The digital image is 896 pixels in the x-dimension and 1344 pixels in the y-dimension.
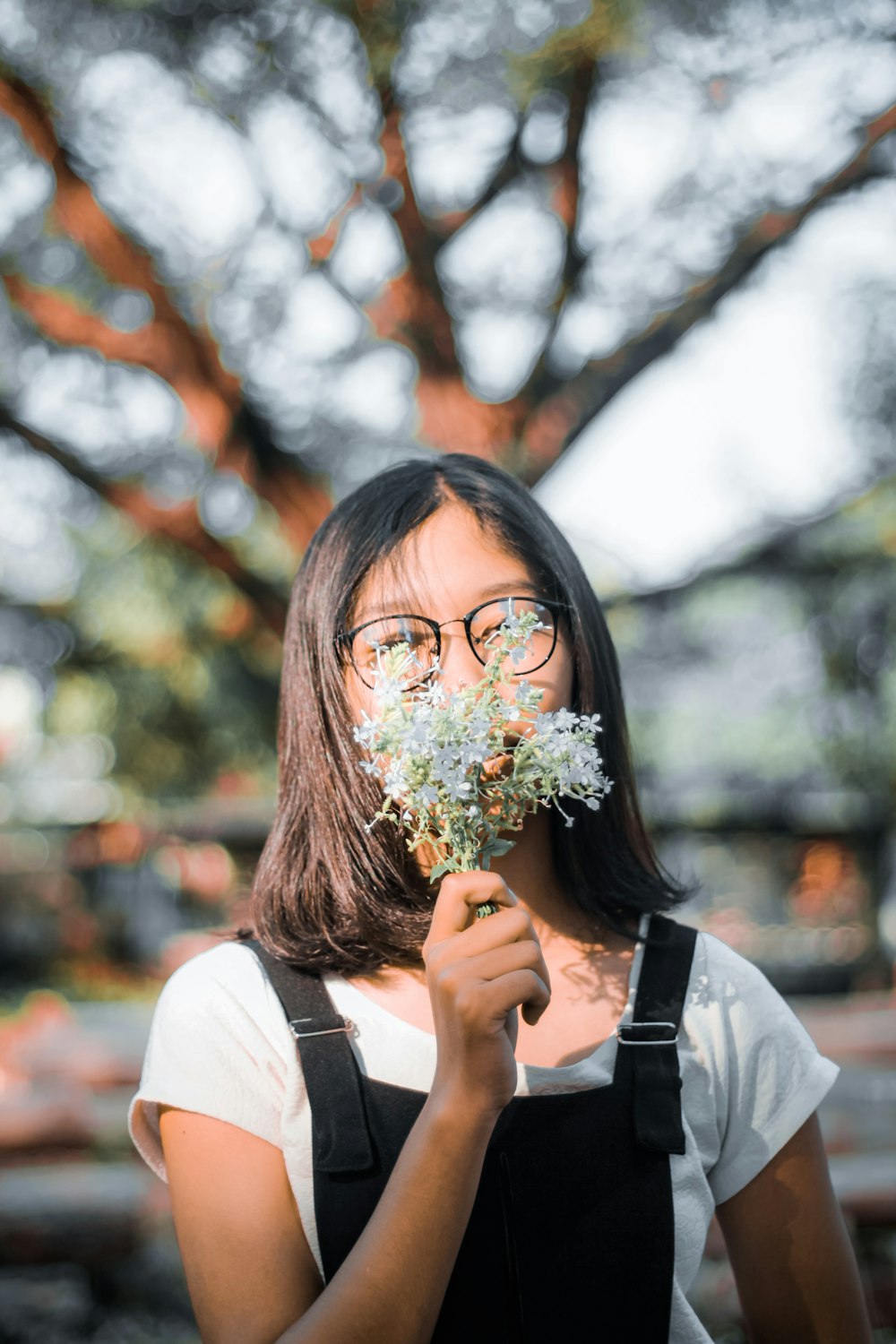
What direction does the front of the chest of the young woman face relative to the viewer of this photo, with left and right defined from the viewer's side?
facing the viewer
